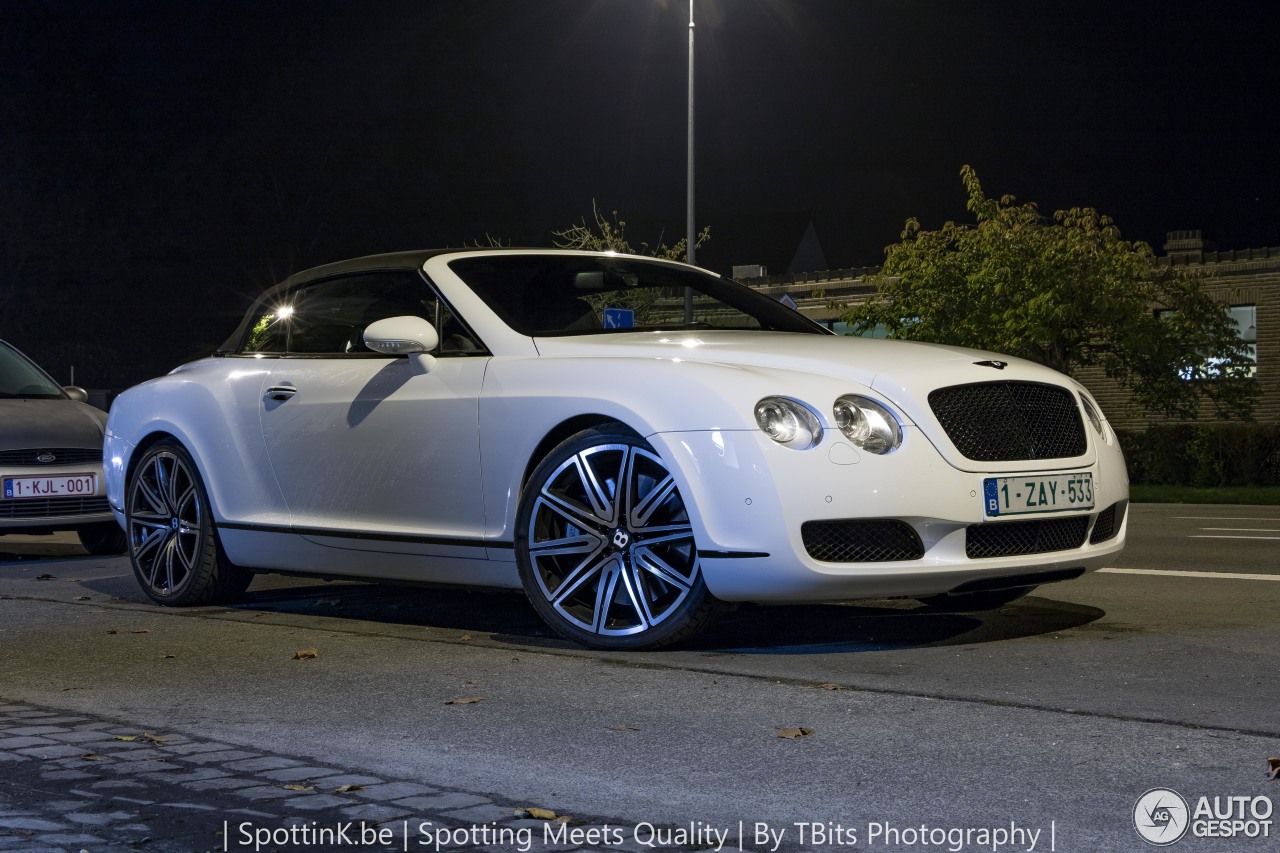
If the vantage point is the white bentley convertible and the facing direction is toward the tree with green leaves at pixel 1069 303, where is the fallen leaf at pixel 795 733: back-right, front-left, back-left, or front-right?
back-right

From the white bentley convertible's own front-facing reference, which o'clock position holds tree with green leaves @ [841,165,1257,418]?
The tree with green leaves is roughly at 8 o'clock from the white bentley convertible.

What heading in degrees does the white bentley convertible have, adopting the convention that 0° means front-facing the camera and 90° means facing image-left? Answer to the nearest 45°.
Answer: approximately 315°

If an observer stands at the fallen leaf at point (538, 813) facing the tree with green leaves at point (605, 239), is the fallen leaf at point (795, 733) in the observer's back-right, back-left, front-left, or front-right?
front-right

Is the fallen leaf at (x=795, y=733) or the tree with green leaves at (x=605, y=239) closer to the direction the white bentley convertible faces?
the fallen leaf

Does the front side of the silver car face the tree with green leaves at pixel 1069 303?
no

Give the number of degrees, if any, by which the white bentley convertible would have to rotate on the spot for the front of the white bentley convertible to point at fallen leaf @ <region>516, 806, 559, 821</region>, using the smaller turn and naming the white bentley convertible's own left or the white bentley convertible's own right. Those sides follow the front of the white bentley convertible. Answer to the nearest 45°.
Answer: approximately 45° to the white bentley convertible's own right

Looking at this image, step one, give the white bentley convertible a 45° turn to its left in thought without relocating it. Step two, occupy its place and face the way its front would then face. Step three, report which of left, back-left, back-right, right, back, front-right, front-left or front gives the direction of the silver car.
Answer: back-left

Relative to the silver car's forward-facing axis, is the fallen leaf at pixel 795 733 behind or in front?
in front

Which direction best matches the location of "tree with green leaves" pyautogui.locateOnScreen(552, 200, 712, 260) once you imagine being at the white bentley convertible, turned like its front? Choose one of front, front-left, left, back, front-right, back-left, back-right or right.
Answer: back-left

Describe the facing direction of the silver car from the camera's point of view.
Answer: facing the viewer and to the right of the viewer

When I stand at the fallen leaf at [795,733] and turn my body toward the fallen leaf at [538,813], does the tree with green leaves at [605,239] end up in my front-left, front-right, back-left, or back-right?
back-right

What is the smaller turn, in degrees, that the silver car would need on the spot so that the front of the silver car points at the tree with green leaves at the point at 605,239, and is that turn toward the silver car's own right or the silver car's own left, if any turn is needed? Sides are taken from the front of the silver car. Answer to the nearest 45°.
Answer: approximately 90° to the silver car's own left

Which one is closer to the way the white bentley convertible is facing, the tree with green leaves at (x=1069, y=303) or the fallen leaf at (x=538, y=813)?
the fallen leaf

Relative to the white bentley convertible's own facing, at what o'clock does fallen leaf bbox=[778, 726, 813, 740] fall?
The fallen leaf is roughly at 1 o'clock from the white bentley convertible.

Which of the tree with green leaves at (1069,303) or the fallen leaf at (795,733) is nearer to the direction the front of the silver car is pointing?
the fallen leaf

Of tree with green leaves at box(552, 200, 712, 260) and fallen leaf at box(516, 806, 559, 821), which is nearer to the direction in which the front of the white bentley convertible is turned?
the fallen leaf
